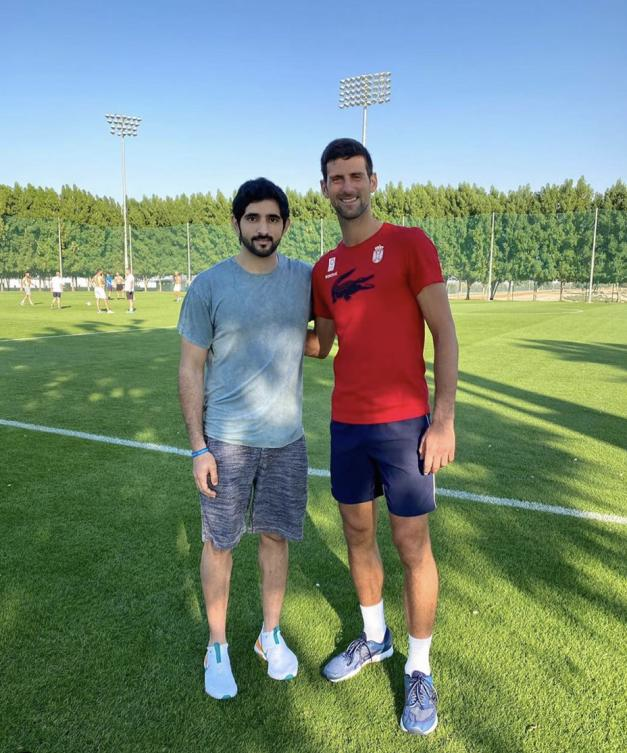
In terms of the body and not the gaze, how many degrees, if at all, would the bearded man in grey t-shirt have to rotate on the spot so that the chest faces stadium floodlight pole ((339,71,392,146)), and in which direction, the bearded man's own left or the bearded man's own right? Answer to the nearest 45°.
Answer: approximately 180°

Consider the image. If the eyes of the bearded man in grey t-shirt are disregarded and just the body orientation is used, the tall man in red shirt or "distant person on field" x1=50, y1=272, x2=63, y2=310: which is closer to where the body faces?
the tall man in red shirt

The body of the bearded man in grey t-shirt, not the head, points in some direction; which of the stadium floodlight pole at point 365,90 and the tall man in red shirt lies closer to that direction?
the tall man in red shirt

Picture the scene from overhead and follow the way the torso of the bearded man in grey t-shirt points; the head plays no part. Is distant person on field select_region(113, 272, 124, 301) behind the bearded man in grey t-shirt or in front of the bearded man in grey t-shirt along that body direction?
behind

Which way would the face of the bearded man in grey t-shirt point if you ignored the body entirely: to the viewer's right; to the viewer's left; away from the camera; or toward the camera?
toward the camera

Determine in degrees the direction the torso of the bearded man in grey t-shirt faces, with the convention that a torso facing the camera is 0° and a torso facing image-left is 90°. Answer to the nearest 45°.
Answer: approximately 0°

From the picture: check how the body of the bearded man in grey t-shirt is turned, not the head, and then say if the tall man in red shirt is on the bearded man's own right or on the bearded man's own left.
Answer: on the bearded man's own left

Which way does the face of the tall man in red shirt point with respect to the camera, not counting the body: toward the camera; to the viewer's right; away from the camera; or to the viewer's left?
toward the camera

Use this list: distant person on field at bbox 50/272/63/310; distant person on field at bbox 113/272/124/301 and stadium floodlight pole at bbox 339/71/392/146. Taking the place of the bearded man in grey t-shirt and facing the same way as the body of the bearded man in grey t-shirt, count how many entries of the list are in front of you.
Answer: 0

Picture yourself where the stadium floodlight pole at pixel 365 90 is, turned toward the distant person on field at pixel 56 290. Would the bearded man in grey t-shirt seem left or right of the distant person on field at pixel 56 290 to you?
left

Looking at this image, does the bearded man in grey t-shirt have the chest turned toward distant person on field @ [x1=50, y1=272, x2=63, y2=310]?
no
